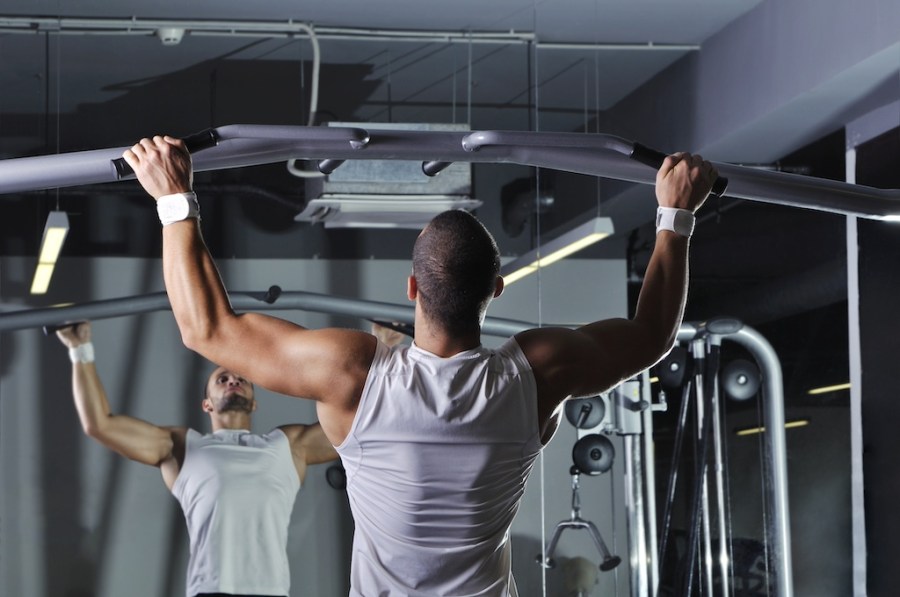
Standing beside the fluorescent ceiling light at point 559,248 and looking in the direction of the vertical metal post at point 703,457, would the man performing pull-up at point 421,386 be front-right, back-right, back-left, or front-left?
front-right

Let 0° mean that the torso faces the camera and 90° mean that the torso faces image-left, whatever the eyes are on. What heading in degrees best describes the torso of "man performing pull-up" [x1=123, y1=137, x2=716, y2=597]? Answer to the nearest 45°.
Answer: approximately 180°

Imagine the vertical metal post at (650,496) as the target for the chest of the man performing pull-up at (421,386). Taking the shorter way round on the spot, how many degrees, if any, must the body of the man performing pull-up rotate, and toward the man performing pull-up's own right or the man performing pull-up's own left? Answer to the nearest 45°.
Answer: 0° — they already face it

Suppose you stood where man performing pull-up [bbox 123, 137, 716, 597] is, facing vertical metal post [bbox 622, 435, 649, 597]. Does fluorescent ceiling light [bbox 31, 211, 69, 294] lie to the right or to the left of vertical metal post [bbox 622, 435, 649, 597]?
left
